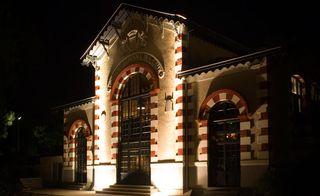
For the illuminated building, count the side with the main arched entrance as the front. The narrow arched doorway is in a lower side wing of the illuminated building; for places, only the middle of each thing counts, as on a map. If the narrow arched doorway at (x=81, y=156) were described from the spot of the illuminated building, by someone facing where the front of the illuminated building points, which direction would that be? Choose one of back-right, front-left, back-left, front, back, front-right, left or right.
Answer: right

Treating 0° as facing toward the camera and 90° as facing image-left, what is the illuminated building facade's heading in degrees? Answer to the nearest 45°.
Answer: approximately 45°

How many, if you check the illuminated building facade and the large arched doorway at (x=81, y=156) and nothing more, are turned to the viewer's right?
0

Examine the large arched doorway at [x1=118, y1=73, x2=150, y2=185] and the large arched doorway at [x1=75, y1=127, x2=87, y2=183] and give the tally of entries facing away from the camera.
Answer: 0

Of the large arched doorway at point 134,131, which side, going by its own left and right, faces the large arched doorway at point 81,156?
right

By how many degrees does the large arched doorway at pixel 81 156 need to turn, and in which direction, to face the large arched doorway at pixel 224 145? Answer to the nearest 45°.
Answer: approximately 90° to its left

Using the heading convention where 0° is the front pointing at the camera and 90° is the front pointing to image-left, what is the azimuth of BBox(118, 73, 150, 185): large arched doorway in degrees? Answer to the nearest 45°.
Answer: approximately 45°

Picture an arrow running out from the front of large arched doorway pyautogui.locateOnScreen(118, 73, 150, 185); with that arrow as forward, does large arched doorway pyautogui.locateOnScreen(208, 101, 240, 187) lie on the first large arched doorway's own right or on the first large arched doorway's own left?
on the first large arched doorway's own left

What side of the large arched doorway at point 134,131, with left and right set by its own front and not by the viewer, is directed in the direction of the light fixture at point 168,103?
left

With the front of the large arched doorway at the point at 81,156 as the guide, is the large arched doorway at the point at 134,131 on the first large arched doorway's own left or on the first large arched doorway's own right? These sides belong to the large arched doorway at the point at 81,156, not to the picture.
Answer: on the first large arched doorway's own left

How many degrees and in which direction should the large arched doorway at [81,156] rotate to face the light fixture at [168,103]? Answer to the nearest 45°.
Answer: approximately 90° to its left
